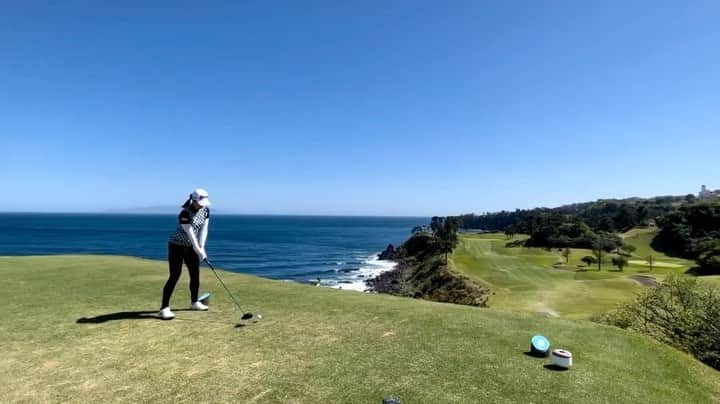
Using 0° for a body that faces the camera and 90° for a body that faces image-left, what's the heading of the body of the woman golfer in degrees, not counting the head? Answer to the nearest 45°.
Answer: approximately 315°

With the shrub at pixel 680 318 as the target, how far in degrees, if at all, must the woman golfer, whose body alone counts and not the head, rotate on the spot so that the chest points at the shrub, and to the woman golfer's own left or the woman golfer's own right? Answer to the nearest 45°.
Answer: approximately 45° to the woman golfer's own left
